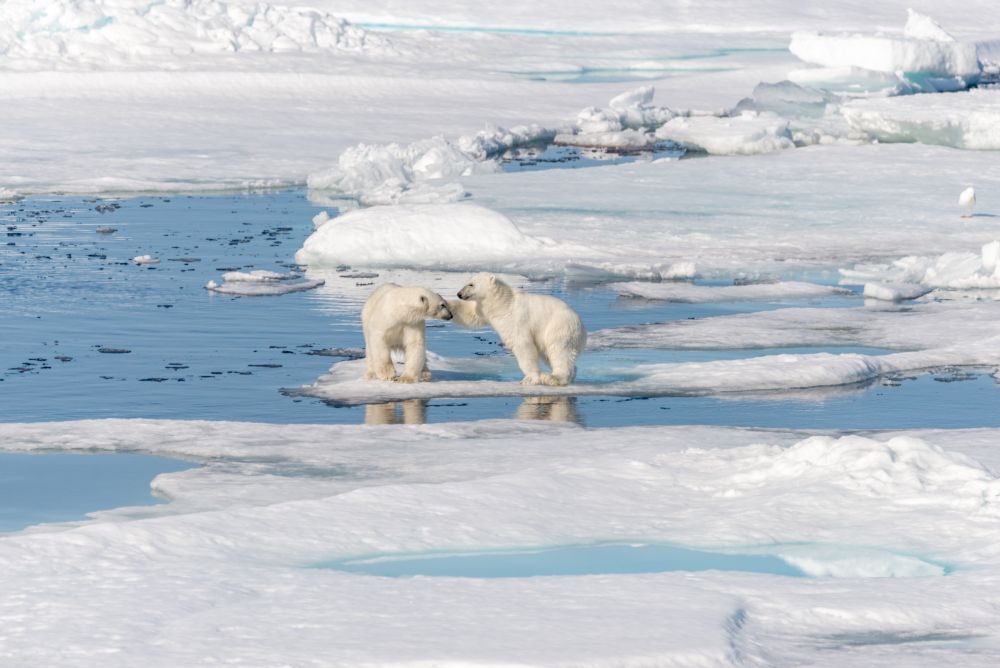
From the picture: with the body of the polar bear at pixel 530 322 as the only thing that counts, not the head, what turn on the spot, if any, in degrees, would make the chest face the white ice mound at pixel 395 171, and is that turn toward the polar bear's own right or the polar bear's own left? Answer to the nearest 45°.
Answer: approximately 90° to the polar bear's own right

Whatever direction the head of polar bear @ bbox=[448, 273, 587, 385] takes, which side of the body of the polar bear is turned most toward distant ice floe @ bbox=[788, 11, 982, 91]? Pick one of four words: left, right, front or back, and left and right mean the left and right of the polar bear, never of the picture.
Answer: right

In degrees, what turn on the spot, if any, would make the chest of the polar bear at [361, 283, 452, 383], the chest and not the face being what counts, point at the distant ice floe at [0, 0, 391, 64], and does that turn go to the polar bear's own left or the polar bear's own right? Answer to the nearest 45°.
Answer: approximately 135° to the polar bear's own left

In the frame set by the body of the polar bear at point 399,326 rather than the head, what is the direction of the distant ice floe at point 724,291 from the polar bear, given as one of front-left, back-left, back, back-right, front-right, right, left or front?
left

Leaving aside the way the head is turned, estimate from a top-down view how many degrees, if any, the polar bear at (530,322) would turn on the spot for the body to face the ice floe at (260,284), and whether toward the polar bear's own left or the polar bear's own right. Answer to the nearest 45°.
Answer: approximately 45° to the polar bear's own right

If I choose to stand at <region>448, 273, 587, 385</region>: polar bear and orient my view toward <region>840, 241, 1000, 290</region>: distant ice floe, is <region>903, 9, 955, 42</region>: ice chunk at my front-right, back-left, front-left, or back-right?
front-left

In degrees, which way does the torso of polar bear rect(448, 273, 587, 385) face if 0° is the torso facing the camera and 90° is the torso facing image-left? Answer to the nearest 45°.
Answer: approximately 90°

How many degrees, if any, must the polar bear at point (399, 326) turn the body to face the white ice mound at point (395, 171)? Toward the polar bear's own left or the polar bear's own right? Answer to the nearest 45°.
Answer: approximately 135° to the polar bear's own left

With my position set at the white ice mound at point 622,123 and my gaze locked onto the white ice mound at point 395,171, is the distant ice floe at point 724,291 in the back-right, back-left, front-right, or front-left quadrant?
front-left

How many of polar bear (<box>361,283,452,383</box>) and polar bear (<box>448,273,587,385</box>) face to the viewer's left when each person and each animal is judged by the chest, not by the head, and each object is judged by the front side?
1
